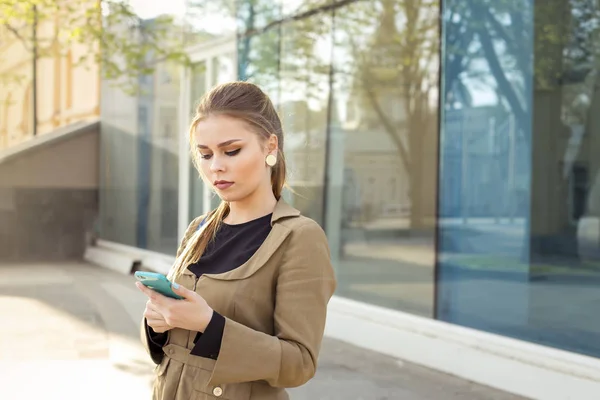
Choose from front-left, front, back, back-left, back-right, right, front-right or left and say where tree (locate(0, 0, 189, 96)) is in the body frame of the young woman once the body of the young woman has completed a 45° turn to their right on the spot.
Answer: right

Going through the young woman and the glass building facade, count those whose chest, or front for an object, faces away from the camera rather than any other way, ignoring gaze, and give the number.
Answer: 0

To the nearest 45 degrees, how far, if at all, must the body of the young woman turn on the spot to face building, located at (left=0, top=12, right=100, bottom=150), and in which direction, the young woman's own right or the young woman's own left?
approximately 135° to the young woman's own right

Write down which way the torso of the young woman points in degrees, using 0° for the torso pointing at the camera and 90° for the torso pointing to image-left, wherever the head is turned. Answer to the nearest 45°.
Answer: approximately 45°

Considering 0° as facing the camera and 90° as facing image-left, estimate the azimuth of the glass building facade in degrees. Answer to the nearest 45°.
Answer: approximately 45°

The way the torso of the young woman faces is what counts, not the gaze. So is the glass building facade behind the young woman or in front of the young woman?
behind

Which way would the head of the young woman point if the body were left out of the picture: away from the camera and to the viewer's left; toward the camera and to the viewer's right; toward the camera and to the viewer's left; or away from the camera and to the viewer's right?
toward the camera and to the viewer's left

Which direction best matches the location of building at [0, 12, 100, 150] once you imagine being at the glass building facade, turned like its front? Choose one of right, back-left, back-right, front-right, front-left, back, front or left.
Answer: right

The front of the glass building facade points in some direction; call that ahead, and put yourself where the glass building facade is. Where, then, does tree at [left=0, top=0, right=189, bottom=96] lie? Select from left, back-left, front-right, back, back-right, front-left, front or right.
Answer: right
